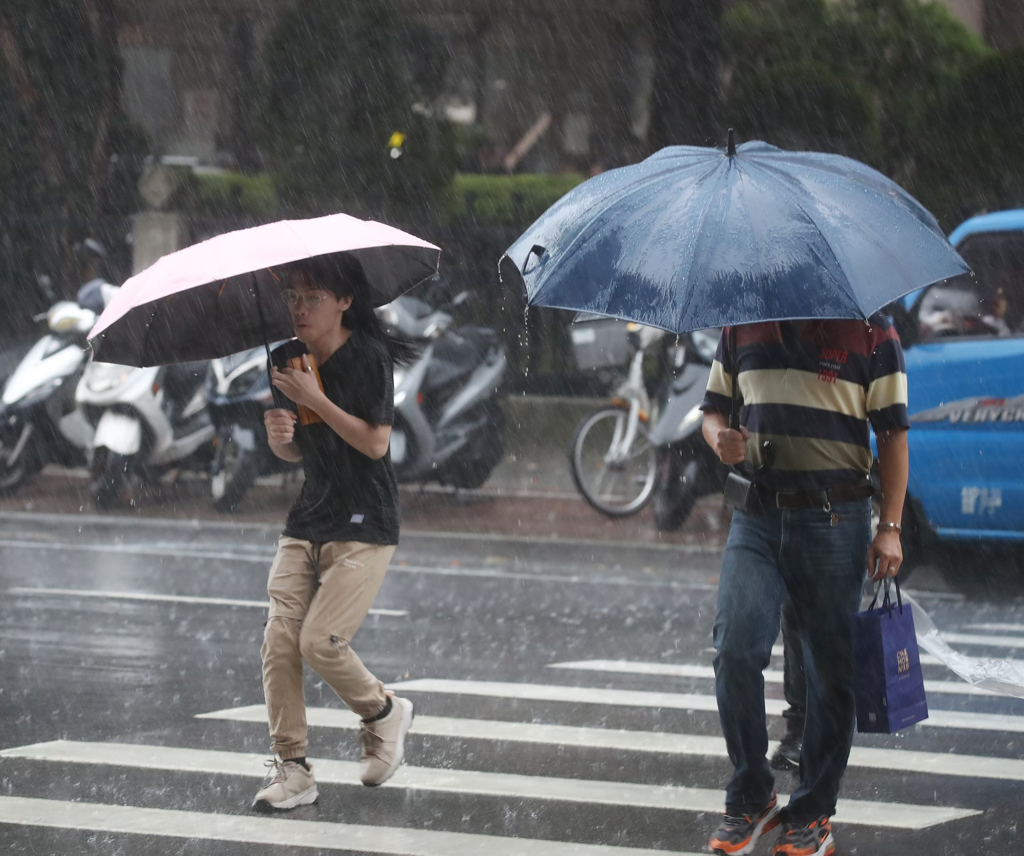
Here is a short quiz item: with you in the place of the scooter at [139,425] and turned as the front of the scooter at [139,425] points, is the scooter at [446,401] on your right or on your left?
on your left

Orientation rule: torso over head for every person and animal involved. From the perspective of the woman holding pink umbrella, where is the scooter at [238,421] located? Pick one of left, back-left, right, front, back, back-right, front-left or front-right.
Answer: back-right

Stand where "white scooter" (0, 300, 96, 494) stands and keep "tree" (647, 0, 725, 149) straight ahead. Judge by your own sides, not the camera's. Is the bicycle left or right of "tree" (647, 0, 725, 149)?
right

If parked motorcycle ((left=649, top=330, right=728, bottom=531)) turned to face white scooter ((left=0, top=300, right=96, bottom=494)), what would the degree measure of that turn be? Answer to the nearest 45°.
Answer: approximately 45° to its right

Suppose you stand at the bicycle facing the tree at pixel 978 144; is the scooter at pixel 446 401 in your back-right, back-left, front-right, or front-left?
back-left

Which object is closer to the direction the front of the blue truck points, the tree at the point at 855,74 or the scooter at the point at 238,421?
the scooter

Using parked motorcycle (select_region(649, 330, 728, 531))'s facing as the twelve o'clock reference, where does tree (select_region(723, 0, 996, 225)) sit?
The tree is roughly at 5 o'clock from the parked motorcycle.

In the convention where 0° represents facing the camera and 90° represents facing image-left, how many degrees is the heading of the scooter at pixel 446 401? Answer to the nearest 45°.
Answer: approximately 45°

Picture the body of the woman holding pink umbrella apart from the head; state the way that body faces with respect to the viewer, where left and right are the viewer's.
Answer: facing the viewer and to the left of the viewer

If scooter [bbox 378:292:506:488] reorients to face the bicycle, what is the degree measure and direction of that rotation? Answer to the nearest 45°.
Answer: approximately 135° to its left

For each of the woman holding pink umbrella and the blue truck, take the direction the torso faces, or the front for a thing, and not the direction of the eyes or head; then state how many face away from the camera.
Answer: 0

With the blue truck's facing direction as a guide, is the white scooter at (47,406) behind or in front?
in front

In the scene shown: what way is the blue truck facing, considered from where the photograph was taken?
facing to the left of the viewer

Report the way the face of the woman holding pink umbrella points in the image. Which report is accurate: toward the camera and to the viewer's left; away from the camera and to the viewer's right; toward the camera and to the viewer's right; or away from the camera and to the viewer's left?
toward the camera and to the viewer's left

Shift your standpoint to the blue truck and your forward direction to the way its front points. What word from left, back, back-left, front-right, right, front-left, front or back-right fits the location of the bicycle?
front-right
